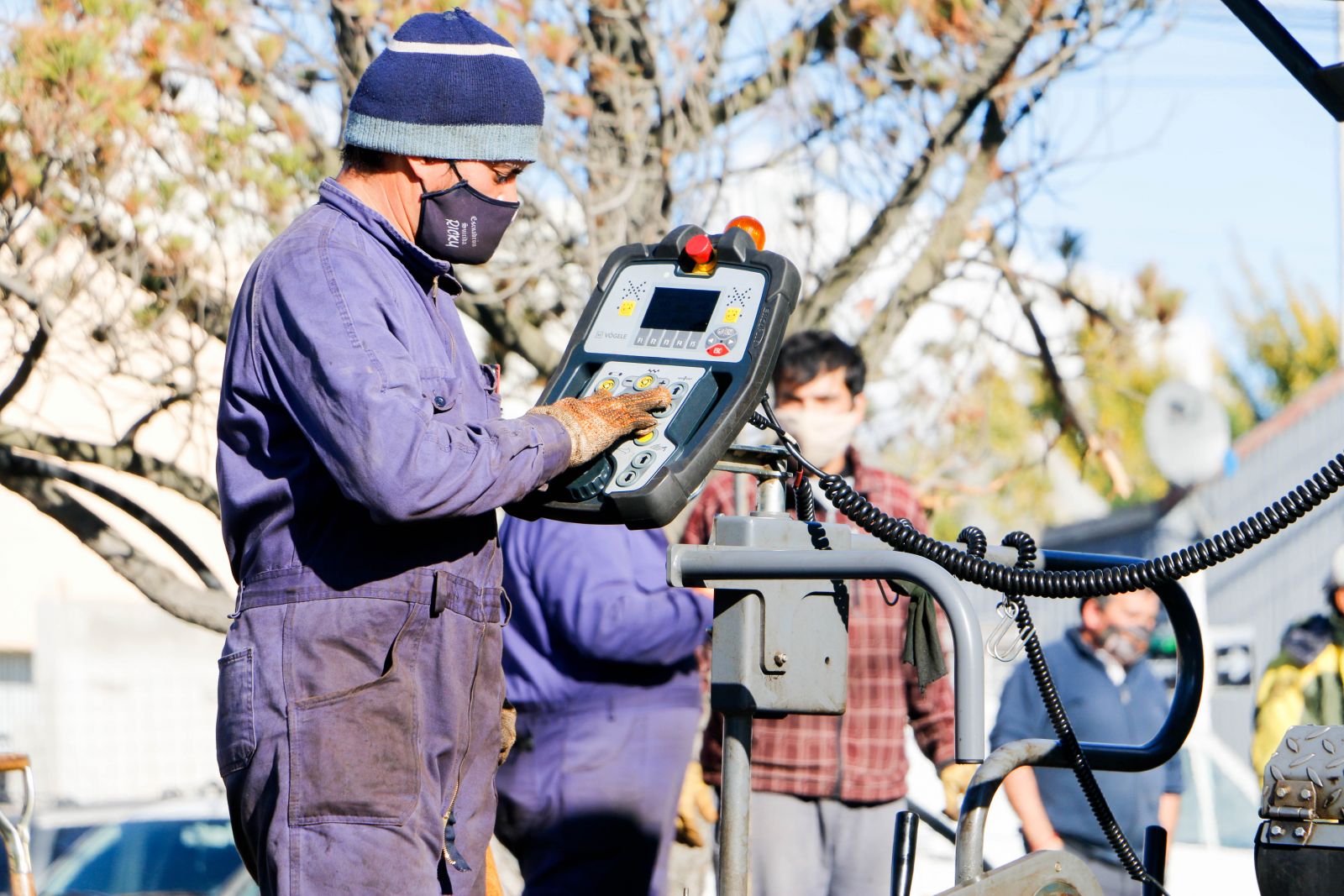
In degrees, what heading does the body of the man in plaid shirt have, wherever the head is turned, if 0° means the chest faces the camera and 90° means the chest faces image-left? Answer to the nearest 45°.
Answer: approximately 0°

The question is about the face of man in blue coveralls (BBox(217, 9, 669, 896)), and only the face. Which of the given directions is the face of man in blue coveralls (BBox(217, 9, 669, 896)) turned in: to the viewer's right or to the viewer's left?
to the viewer's right

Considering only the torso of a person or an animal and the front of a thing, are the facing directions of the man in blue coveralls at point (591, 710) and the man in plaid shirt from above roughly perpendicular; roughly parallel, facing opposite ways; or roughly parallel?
roughly perpendicular

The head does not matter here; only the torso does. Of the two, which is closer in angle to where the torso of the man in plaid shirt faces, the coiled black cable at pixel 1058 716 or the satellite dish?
the coiled black cable

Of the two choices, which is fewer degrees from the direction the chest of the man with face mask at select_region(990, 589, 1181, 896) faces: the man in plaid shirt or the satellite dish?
the man in plaid shirt

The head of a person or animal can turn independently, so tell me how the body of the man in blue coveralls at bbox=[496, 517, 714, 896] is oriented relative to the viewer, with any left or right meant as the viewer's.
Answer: facing to the right of the viewer

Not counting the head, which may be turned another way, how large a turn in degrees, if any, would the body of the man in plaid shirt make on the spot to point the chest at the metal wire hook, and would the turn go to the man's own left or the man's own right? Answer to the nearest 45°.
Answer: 0° — they already face it

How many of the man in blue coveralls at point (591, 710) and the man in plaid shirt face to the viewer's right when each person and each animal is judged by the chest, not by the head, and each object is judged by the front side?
1
